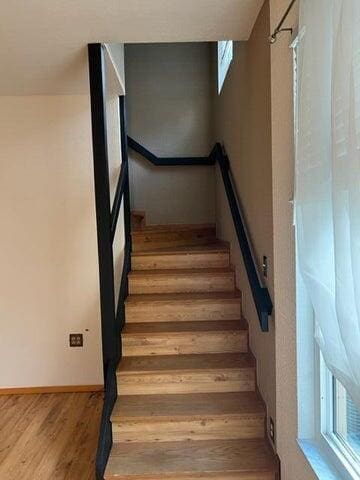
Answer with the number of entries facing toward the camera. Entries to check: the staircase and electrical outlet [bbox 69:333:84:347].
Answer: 2

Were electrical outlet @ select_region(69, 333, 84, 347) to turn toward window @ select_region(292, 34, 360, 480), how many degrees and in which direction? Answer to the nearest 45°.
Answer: approximately 45° to its left

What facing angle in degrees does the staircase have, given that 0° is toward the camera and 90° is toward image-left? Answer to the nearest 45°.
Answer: approximately 0°

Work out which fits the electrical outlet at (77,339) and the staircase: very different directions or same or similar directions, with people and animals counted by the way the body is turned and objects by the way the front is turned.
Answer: same or similar directions

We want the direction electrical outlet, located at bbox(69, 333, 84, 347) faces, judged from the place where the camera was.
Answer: facing the viewer

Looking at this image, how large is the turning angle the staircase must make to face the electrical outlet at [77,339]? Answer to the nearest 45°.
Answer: approximately 135° to its right

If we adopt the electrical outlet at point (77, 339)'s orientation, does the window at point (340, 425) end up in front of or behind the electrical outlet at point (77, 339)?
in front
